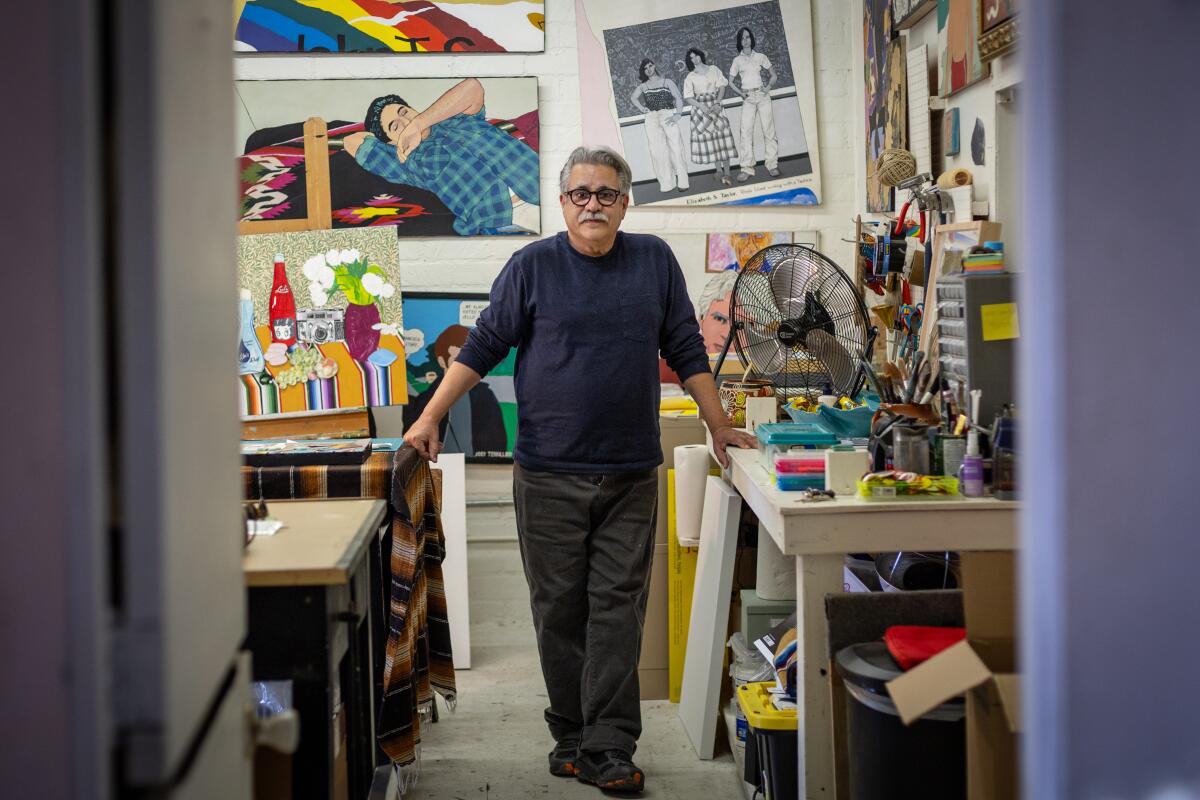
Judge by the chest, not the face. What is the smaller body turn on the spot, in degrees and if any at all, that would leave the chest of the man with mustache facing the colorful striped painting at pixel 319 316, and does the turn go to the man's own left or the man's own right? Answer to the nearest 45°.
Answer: approximately 135° to the man's own right

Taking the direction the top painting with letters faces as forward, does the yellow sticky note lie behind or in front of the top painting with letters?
in front

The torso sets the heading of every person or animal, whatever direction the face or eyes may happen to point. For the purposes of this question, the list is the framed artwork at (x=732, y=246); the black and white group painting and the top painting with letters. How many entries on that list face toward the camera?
3

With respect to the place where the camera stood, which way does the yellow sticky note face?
facing the viewer

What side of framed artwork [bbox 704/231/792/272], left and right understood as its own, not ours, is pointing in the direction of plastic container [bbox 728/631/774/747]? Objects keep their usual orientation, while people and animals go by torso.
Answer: front

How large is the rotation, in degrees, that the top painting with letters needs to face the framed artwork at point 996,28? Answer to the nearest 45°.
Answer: approximately 45° to its left

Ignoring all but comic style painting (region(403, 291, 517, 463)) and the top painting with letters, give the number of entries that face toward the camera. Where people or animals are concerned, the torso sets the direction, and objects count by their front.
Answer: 2

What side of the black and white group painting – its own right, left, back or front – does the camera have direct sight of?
front

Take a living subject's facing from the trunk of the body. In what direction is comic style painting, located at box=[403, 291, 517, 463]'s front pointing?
toward the camera

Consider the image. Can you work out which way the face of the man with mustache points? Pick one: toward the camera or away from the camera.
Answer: toward the camera
